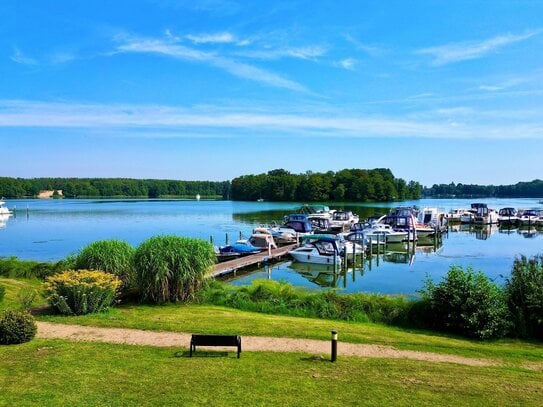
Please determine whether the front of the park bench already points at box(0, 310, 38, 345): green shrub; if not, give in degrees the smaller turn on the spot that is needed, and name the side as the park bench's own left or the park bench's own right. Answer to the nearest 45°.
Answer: approximately 90° to the park bench's own left

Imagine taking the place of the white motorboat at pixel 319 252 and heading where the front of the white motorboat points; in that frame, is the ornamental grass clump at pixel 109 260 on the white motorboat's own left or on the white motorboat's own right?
on the white motorboat's own left

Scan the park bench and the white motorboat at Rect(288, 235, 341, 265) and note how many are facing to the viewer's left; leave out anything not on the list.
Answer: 1

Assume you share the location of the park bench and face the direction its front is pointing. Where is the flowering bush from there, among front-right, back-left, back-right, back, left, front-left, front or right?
front-left

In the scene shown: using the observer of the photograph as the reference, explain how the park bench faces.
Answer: facing away from the viewer

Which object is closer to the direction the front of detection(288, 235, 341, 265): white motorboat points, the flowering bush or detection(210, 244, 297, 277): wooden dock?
the wooden dock

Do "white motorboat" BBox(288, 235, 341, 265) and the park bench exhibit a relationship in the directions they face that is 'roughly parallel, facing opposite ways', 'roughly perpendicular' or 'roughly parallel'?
roughly perpendicular

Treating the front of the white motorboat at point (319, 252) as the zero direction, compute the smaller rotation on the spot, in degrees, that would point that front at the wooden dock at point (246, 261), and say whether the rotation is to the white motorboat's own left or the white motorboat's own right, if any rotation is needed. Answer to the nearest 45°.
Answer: approximately 45° to the white motorboat's own left

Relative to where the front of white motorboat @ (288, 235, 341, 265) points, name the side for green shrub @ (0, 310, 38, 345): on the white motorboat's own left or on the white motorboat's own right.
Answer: on the white motorboat's own left

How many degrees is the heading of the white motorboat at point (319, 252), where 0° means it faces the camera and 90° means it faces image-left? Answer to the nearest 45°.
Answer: approximately 90°
